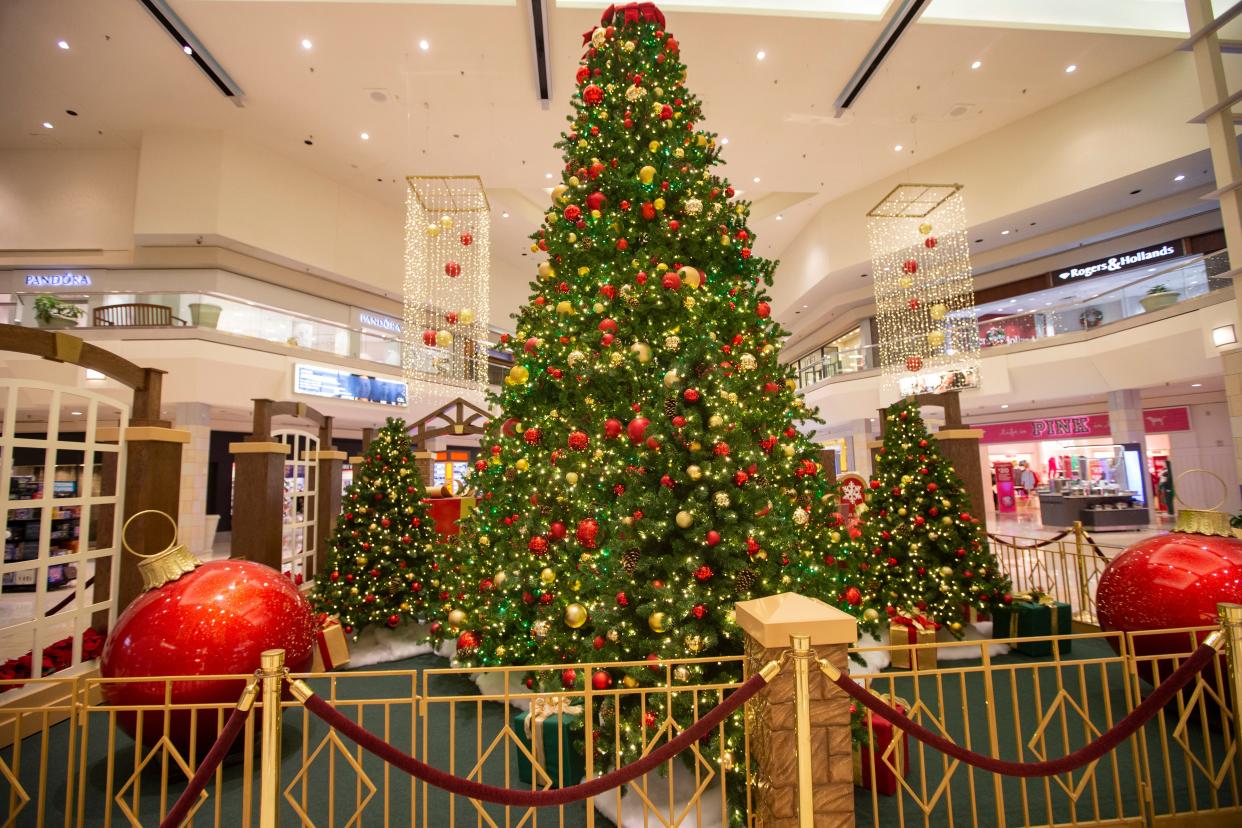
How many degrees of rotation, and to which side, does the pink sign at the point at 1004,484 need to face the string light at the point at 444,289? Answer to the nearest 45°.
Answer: approximately 45° to its right

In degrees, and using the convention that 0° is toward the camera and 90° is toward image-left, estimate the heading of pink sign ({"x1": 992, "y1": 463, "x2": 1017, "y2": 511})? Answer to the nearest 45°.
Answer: approximately 0°

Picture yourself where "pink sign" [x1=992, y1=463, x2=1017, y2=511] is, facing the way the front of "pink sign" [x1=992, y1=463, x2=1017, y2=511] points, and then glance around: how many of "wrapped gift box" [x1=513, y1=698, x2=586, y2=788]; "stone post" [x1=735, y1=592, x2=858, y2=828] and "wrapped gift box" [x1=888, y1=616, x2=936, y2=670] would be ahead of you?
3

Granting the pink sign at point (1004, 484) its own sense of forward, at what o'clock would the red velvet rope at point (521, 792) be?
The red velvet rope is roughly at 12 o'clock from the pink sign.

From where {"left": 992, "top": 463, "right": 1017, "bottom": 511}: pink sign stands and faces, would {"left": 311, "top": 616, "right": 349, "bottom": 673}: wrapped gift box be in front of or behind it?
in front

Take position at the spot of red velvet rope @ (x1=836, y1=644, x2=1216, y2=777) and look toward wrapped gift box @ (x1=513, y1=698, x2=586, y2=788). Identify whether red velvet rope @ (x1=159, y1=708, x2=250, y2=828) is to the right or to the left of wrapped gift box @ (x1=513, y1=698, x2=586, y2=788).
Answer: left

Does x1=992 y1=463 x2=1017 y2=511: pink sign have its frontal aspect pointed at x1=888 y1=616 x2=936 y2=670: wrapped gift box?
yes

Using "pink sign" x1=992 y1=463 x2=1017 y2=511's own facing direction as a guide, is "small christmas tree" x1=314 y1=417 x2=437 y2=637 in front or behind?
in front

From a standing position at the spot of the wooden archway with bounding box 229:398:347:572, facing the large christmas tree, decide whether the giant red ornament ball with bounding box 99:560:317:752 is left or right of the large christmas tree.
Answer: right

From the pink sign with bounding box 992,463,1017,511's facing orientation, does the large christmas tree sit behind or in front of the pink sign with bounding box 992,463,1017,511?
in front

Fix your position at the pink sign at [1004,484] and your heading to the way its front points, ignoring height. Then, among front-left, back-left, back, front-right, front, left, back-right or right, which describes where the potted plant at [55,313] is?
front-right

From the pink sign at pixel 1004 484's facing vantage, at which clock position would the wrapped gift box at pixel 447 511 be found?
The wrapped gift box is roughly at 1 o'clock from the pink sign.

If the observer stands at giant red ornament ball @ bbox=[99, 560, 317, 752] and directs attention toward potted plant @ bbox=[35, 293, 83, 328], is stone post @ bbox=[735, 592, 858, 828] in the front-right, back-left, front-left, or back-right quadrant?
back-right

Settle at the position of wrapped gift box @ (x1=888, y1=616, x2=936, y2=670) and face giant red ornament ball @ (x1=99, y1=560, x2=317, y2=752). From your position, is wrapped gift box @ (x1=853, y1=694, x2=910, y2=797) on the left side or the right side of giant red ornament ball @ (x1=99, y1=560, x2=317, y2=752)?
left

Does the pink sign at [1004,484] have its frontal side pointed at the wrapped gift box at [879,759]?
yes
